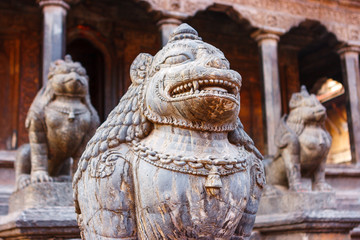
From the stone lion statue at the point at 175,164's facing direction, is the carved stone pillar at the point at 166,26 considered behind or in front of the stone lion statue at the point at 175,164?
behind

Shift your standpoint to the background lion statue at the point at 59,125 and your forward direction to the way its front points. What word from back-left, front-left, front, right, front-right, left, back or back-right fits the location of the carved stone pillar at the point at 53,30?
back-left

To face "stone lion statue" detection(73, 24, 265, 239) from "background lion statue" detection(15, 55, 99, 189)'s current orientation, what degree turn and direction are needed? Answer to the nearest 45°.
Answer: approximately 45° to its right

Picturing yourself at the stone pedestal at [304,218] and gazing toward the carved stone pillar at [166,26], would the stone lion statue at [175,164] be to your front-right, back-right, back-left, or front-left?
back-left

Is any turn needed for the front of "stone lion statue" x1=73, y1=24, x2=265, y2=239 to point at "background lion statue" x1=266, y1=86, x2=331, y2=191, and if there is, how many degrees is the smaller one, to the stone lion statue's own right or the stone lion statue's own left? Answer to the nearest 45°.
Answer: approximately 90° to the stone lion statue's own left
